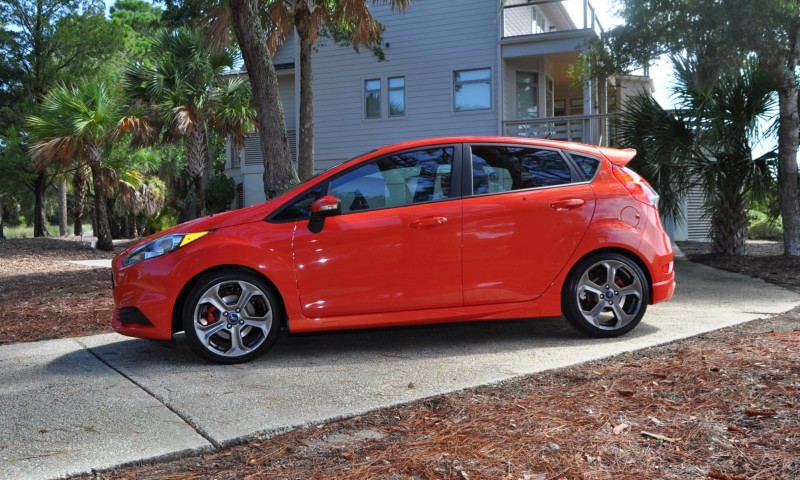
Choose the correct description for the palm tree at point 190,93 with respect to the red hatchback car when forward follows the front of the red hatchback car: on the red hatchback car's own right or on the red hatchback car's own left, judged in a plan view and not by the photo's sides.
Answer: on the red hatchback car's own right

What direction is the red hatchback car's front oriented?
to the viewer's left

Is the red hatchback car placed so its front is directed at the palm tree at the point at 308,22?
no

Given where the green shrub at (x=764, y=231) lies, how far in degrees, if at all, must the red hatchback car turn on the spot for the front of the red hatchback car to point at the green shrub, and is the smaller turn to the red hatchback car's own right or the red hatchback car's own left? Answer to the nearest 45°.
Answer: approximately 135° to the red hatchback car's own right

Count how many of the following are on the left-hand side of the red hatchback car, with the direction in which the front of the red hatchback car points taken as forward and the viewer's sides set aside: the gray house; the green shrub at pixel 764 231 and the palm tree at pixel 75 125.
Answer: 0

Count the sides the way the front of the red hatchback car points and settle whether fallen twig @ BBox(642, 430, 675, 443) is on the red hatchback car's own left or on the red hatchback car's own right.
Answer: on the red hatchback car's own left

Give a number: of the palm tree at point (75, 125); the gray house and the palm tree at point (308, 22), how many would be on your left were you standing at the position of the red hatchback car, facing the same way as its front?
0

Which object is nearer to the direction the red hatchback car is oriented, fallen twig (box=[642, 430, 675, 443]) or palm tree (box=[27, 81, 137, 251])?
the palm tree

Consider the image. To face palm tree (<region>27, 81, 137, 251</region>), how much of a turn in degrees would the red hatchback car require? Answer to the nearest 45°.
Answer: approximately 45° to its right

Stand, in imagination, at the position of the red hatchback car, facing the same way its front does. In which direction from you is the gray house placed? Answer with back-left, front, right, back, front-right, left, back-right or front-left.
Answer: right

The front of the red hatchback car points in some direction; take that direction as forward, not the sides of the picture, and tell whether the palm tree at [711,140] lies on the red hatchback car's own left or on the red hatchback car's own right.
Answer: on the red hatchback car's own right

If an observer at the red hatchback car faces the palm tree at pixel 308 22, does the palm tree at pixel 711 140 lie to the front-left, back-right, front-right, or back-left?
front-right
